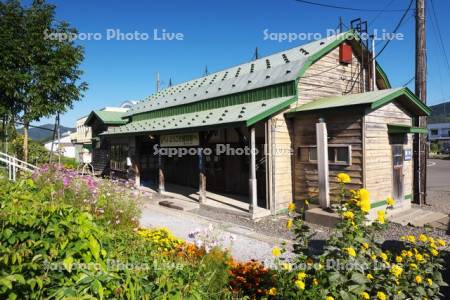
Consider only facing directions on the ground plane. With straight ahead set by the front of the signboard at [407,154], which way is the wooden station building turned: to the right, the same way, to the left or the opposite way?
to the right

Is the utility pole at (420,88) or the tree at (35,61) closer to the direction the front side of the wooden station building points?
the tree

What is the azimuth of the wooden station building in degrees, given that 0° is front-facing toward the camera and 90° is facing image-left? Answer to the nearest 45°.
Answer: approximately 45°

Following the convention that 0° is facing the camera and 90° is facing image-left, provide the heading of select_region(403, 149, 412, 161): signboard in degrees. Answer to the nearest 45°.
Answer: approximately 315°

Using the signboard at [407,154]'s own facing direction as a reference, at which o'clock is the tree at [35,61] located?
The tree is roughly at 4 o'clock from the signboard.

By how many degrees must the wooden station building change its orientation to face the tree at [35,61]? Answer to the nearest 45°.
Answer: approximately 45° to its right
